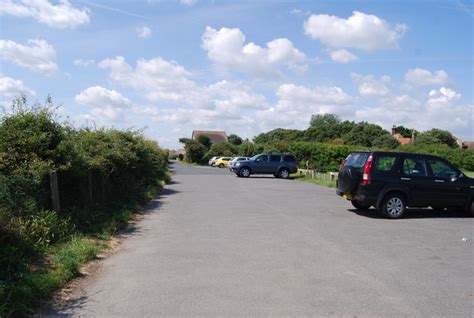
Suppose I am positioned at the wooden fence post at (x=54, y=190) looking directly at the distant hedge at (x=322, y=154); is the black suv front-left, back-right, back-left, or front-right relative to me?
front-right

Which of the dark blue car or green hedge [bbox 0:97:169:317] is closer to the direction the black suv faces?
the dark blue car

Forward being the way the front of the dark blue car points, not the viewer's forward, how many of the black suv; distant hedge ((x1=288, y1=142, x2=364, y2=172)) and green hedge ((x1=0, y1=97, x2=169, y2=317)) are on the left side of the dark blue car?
2

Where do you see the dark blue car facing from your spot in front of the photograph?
facing to the left of the viewer

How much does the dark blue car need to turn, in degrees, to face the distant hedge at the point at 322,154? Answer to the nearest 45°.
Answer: approximately 135° to its right

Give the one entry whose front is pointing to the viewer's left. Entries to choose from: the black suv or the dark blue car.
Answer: the dark blue car

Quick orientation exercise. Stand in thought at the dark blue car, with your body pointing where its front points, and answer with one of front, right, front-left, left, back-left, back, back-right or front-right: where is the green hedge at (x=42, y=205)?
left

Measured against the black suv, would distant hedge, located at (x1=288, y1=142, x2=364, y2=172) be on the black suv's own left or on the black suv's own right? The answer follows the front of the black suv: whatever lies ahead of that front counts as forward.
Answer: on the black suv's own left

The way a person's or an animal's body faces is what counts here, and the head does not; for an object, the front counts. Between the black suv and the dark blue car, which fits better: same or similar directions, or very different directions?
very different directions

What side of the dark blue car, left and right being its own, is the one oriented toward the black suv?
left

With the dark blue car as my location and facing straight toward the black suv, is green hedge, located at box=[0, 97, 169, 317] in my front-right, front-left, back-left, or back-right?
front-right

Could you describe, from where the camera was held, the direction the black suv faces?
facing away from the viewer and to the right of the viewer

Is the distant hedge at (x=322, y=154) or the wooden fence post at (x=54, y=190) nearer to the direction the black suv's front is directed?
the distant hedge

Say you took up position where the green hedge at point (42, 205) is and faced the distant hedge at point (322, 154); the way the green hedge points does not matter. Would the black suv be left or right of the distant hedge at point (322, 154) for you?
right

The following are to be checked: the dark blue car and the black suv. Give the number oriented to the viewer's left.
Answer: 1

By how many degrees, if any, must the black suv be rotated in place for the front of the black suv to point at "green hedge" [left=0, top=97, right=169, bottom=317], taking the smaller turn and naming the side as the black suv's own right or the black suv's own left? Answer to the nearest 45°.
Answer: approximately 180°
